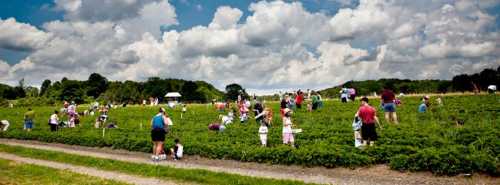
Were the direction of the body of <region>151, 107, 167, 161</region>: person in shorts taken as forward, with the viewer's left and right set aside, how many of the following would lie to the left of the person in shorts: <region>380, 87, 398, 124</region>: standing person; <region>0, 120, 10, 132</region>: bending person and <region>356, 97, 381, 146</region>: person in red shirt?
1

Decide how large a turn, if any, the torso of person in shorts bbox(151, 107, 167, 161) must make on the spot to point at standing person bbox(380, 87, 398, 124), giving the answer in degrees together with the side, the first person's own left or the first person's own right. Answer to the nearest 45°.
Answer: approximately 45° to the first person's own right

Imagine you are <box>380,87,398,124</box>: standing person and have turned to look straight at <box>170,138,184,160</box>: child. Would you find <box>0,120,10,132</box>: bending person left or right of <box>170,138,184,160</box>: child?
right

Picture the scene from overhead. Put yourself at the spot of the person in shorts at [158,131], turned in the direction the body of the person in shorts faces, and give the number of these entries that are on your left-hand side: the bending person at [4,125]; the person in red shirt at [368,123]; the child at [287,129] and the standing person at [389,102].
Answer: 1

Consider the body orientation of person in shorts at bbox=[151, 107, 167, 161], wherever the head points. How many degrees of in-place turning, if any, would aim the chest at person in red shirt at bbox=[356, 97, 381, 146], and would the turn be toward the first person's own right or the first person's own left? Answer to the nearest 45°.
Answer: approximately 90° to the first person's own right

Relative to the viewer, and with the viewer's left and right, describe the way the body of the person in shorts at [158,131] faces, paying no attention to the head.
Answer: facing away from the viewer and to the right of the viewer

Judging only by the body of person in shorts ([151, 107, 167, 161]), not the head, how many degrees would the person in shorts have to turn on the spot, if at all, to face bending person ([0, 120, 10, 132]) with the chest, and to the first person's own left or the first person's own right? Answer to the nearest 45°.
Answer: approximately 90° to the first person's own left

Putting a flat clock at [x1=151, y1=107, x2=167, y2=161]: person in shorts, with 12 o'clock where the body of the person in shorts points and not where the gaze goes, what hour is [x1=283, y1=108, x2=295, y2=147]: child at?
The child is roughly at 2 o'clock from the person in shorts.
